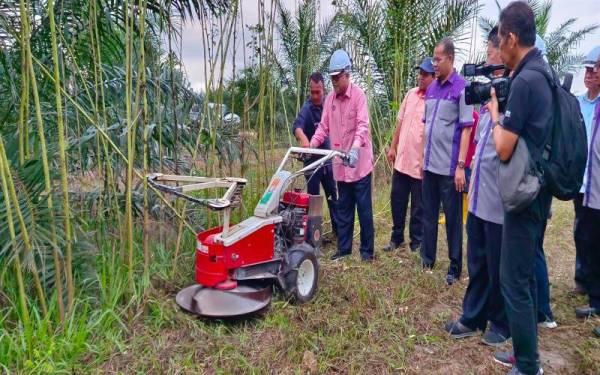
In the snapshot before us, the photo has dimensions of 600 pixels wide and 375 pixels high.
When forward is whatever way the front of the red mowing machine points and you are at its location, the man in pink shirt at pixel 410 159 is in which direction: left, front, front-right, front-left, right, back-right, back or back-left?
back

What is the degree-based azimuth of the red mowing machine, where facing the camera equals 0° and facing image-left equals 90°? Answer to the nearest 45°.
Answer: approximately 45°

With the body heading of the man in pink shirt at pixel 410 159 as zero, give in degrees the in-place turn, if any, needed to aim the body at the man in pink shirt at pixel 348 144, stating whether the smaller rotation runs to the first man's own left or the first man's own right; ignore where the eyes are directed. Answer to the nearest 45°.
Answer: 0° — they already face them

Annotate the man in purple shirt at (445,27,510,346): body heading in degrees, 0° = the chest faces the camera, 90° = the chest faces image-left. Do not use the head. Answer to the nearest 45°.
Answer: approximately 45°

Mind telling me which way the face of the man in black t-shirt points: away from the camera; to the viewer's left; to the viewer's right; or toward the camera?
to the viewer's left

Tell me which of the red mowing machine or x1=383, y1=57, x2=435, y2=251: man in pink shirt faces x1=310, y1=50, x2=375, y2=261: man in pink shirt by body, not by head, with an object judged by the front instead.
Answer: x1=383, y1=57, x2=435, y2=251: man in pink shirt
